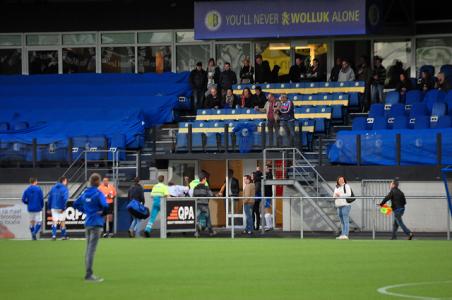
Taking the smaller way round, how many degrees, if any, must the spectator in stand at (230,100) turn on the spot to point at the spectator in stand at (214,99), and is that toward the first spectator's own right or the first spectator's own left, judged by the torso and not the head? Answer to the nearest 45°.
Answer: approximately 135° to the first spectator's own right

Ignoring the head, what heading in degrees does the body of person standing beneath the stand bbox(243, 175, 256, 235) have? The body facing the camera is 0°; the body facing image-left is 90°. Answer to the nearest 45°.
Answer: approximately 45°

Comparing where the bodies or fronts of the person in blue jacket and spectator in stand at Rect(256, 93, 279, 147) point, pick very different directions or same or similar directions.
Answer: very different directions

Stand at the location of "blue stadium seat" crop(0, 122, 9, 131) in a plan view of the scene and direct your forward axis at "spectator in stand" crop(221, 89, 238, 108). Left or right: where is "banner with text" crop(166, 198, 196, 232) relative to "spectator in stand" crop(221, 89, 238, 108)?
right

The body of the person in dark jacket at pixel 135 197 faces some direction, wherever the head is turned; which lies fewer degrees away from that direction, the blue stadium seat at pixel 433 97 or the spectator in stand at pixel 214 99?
the spectator in stand

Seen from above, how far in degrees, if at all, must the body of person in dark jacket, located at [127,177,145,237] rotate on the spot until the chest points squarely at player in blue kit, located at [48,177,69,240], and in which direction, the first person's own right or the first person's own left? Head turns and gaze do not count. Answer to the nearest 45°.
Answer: approximately 135° to the first person's own left

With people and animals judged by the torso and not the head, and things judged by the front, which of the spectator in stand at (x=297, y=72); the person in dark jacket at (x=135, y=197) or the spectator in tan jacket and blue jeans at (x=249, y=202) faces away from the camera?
the person in dark jacket

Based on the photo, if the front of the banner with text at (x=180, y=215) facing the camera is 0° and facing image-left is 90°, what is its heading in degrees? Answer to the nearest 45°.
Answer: approximately 0°

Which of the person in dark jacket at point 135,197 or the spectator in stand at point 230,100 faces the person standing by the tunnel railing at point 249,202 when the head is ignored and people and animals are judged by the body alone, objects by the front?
the spectator in stand at point 230,100
